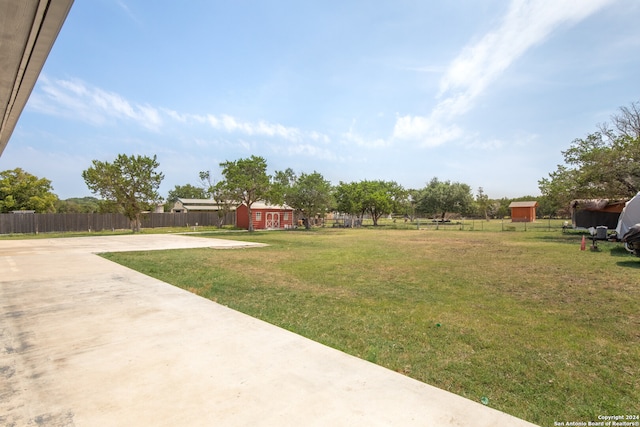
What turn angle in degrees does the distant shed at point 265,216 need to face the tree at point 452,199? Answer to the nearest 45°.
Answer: approximately 45° to its left

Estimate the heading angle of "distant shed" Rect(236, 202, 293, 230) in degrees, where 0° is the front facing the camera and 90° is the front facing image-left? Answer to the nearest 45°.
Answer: approximately 315°

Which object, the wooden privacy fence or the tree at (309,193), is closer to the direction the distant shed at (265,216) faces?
the tree

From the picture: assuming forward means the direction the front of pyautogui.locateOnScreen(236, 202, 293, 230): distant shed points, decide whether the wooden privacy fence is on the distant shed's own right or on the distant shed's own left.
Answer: on the distant shed's own right

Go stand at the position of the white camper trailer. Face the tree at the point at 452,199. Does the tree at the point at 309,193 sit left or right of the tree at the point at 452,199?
left

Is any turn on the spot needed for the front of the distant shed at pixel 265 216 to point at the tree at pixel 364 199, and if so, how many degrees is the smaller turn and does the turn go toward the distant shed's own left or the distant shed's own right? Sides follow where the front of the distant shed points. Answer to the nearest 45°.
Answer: approximately 45° to the distant shed's own left

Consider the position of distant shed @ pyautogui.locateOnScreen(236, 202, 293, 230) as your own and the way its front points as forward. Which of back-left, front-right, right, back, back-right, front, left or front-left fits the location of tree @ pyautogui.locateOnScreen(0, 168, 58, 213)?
back-right

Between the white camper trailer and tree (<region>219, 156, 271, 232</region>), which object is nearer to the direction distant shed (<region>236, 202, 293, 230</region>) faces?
the white camper trailer
